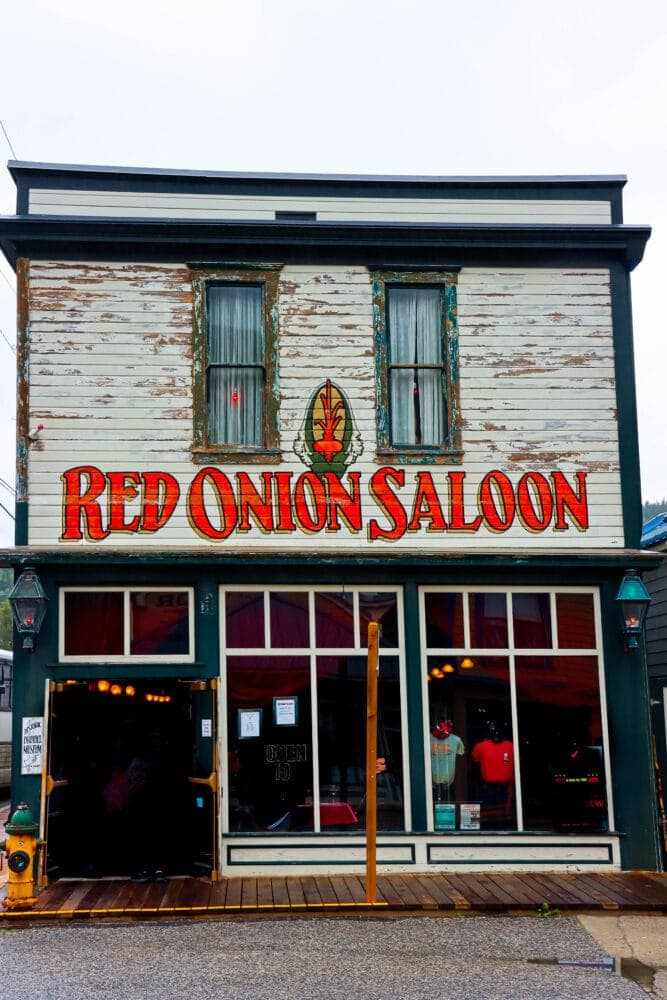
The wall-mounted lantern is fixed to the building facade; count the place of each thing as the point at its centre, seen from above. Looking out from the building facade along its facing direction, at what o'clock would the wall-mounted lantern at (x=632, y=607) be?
The wall-mounted lantern is roughly at 9 o'clock from the building facade.

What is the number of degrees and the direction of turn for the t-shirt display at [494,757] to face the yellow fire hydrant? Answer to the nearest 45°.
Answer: approximately 45° to its right

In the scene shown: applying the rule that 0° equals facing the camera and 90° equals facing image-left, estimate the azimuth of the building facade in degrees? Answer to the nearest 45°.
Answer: approximately 0°

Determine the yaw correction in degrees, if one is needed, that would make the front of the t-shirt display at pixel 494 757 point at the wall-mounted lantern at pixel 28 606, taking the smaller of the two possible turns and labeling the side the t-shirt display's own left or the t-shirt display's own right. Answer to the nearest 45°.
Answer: approximately 90° to the t-shirt display's own right

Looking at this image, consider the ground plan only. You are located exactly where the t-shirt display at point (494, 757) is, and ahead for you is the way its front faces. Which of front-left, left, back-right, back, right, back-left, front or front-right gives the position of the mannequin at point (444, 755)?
right
